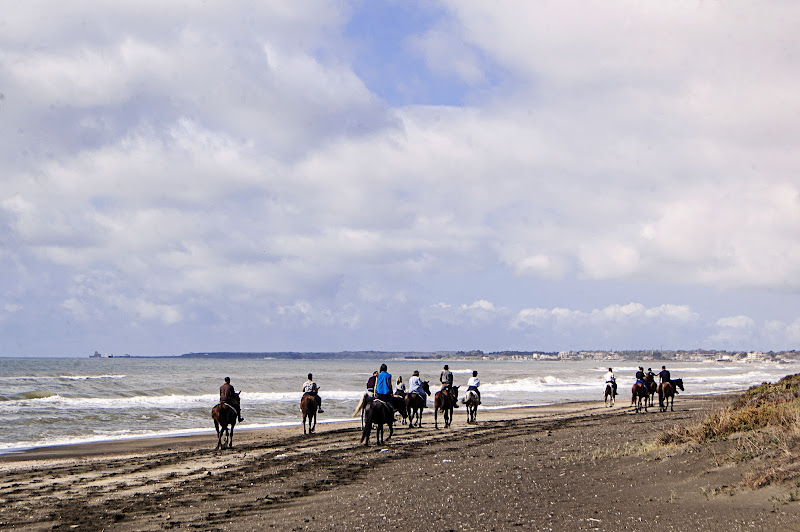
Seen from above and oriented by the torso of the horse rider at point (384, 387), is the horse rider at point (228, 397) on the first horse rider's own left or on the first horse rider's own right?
on the first horse rider's own left

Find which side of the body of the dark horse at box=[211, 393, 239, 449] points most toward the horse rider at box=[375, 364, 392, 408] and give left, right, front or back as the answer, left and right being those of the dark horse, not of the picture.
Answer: right

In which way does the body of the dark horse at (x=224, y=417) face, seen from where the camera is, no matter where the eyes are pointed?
away from the camera

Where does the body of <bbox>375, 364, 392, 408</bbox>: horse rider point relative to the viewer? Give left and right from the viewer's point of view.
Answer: facing away from the viewer and to the right of the viewer

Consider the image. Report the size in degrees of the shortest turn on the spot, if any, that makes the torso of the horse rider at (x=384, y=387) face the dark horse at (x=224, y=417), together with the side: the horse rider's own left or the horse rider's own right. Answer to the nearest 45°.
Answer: approximately 135° to the horse rider's own left

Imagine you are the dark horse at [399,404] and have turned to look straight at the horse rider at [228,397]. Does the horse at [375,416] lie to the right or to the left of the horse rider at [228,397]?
left
